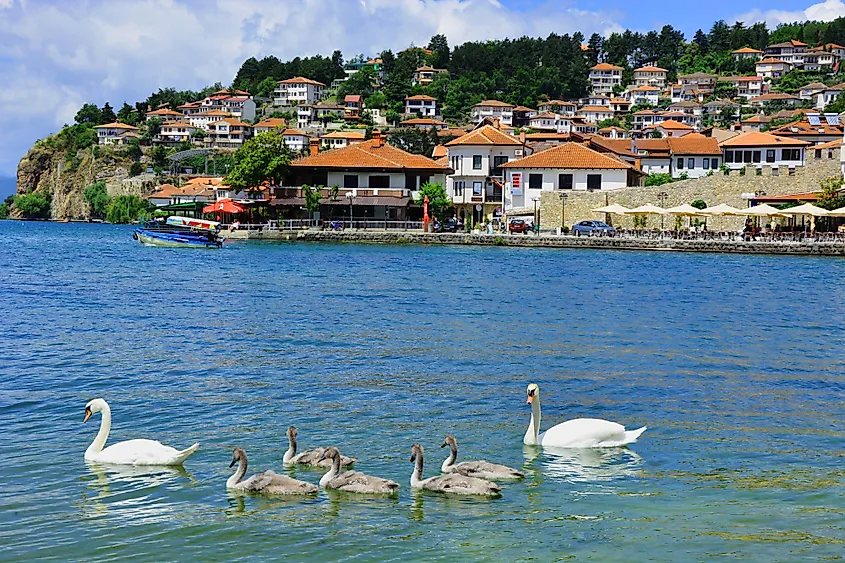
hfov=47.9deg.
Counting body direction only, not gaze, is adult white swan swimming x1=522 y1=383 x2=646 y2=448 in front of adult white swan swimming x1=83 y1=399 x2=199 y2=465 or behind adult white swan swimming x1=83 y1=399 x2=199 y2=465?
behind

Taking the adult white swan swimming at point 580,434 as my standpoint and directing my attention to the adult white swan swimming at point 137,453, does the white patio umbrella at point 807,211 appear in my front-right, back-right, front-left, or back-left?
back-right

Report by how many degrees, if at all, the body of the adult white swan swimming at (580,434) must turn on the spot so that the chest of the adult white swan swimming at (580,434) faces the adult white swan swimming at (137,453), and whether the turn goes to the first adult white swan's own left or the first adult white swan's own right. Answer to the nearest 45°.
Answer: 0° — it already faces it

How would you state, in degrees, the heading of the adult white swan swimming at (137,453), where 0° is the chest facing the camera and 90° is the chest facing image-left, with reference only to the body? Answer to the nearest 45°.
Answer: approximately 90°

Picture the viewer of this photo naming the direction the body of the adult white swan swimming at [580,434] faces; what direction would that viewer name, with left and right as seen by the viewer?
facing to the left of the viewer

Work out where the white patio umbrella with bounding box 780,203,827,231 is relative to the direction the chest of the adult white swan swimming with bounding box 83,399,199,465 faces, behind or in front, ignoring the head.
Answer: behind

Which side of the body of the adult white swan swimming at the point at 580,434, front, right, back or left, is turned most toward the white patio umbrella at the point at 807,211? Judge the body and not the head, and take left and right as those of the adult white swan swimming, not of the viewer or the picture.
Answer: right

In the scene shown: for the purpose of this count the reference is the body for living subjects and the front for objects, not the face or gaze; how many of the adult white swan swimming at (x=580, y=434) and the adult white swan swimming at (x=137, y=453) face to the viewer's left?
2
